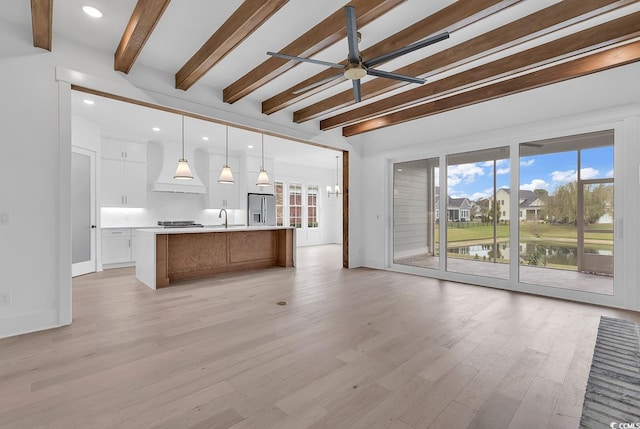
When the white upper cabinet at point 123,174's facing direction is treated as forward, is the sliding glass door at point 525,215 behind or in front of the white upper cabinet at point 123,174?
in front

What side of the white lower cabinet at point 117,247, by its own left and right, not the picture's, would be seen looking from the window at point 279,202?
left

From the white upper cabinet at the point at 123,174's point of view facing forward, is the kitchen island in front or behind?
in front

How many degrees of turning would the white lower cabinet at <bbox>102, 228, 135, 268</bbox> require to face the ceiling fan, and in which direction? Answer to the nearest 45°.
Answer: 0° — it already faces it

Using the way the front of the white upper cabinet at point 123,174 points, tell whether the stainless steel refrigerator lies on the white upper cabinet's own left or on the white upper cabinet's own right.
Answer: on the white upper cabinet's own left

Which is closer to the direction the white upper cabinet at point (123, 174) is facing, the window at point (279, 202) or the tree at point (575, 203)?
the tree

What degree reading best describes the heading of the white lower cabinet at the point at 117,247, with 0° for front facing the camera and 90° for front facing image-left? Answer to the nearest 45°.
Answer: approximately 0°

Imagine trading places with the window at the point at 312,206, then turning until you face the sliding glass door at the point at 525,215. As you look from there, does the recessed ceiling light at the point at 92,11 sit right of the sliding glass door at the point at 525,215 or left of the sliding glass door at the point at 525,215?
right

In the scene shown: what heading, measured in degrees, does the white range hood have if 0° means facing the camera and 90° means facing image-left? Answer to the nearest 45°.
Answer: approximately 0°
